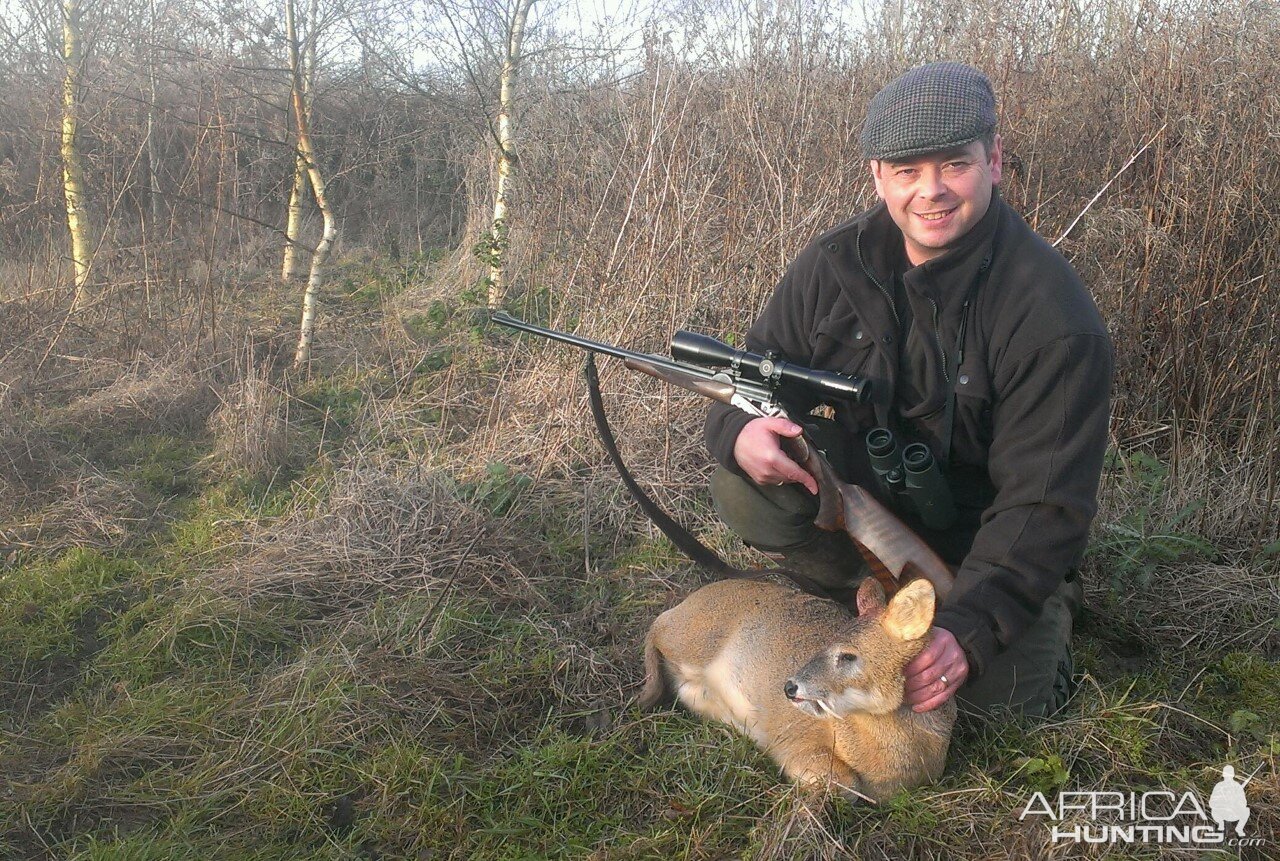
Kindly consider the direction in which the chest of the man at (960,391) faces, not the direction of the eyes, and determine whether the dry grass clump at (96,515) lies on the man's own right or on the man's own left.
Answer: on the man's own right

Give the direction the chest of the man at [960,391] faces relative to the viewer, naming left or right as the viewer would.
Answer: facing the viewer and to the left of the viewer

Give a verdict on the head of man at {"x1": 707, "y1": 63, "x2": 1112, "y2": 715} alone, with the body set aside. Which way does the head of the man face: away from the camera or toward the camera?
toward the camera
